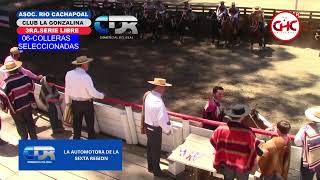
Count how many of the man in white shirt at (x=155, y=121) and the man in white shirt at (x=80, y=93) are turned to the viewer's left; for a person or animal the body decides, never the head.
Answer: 0

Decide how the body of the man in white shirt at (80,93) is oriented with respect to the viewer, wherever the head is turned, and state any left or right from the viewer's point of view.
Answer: facing away from the viewer and to the right of the viewer

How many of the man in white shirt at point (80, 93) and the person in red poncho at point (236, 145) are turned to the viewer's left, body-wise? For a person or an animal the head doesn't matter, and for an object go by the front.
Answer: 0

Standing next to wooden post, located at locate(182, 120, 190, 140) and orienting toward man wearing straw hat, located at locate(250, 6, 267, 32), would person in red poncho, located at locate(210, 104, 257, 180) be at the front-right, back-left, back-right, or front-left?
back-right

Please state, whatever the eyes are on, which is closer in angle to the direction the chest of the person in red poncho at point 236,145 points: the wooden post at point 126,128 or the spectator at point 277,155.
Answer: the wooden post

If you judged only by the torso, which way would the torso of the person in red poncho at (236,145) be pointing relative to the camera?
away from the camera

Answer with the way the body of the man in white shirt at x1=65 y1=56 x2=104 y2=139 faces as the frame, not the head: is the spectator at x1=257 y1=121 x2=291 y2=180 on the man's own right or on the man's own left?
on the man's own right
